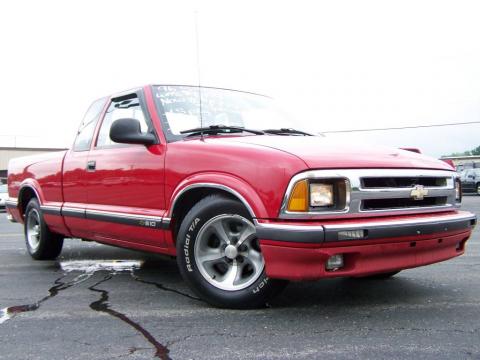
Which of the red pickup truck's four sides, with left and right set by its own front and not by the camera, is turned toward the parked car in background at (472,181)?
left

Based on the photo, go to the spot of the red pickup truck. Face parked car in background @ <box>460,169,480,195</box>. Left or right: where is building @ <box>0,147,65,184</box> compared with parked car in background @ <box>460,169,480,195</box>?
left

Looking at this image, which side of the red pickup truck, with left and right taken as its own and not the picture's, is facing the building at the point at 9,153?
back

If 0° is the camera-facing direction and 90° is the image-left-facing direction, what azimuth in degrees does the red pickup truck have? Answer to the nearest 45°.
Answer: approximately 315°
